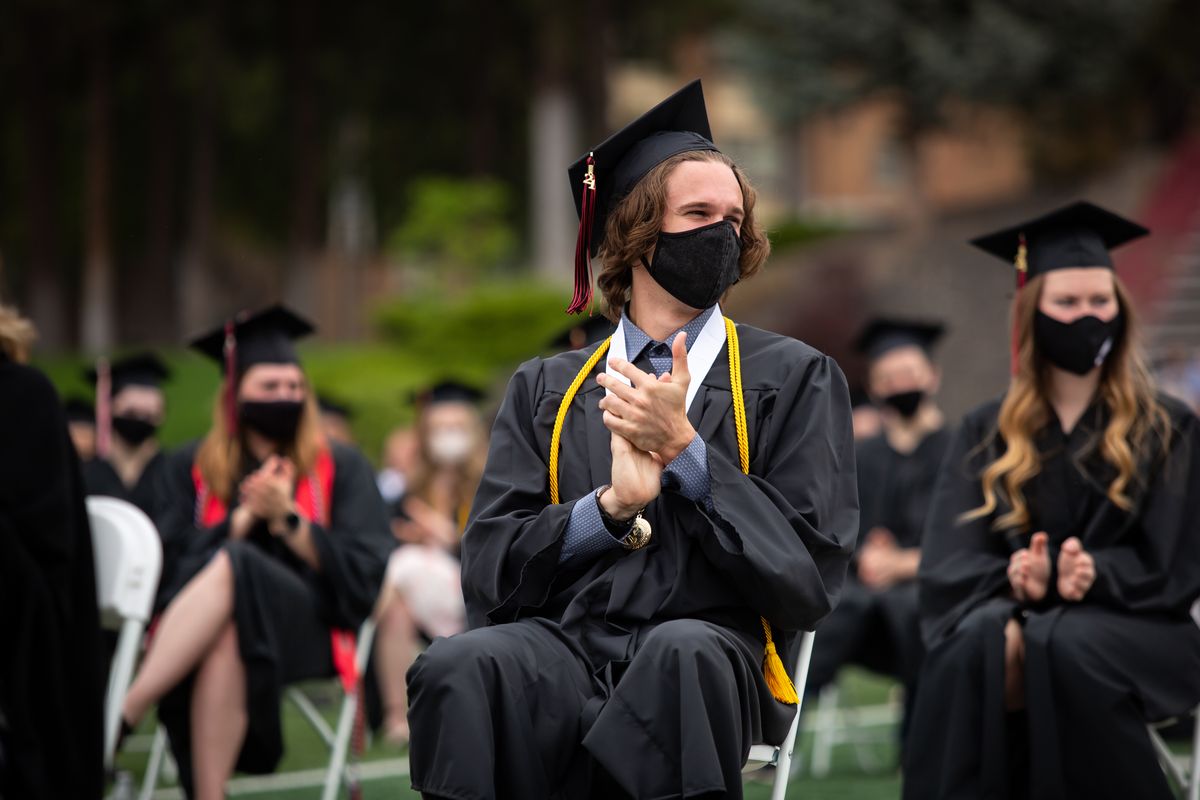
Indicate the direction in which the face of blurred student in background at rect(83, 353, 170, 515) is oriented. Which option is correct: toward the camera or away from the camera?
toward the camera

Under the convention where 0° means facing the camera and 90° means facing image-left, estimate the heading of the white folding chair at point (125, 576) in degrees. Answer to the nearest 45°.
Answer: approximately 45°

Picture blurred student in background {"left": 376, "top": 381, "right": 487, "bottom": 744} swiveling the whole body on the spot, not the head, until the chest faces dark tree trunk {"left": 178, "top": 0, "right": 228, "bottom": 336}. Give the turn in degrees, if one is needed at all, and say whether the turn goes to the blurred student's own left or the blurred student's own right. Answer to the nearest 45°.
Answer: approximately 135° to the blurred student's own right

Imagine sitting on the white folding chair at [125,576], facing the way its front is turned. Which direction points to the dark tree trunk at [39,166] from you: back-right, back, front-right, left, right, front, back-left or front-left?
back-right

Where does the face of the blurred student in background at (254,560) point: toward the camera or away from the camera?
toward the camera

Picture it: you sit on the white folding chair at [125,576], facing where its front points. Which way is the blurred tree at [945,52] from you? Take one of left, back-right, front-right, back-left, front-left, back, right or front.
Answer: back

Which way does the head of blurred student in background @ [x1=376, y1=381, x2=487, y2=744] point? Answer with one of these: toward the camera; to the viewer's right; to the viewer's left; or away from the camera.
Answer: toward the camera

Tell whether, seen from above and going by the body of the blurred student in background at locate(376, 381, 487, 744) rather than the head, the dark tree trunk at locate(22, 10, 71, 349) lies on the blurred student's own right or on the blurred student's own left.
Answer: on the blurred student's own right

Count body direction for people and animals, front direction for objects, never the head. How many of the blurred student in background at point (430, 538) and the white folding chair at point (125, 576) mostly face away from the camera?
0

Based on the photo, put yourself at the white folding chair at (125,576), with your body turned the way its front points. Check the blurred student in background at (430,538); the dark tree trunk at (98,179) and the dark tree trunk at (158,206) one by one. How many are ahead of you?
0

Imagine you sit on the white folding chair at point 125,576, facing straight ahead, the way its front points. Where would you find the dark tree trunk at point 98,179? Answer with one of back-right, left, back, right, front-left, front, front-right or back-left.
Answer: back-right

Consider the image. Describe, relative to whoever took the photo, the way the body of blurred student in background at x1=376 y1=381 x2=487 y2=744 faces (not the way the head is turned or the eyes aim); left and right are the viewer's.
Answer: facing the viewer and to the left of the viewer

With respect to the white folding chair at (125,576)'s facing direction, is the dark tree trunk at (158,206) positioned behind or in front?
behind

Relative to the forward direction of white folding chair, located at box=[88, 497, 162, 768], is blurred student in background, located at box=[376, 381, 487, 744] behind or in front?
behind

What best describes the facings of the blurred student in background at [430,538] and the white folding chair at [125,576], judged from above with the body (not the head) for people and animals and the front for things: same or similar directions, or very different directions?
same or similar directions

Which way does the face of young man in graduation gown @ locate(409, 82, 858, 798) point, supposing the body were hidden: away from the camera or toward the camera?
toward the camera

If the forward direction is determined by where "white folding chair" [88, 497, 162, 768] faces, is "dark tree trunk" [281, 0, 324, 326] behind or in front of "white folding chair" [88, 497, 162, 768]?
behind

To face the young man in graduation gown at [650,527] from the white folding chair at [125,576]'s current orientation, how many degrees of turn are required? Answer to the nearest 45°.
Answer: approximately 90° to its left

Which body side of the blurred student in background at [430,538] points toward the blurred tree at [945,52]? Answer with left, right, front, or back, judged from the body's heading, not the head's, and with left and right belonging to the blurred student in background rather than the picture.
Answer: back
